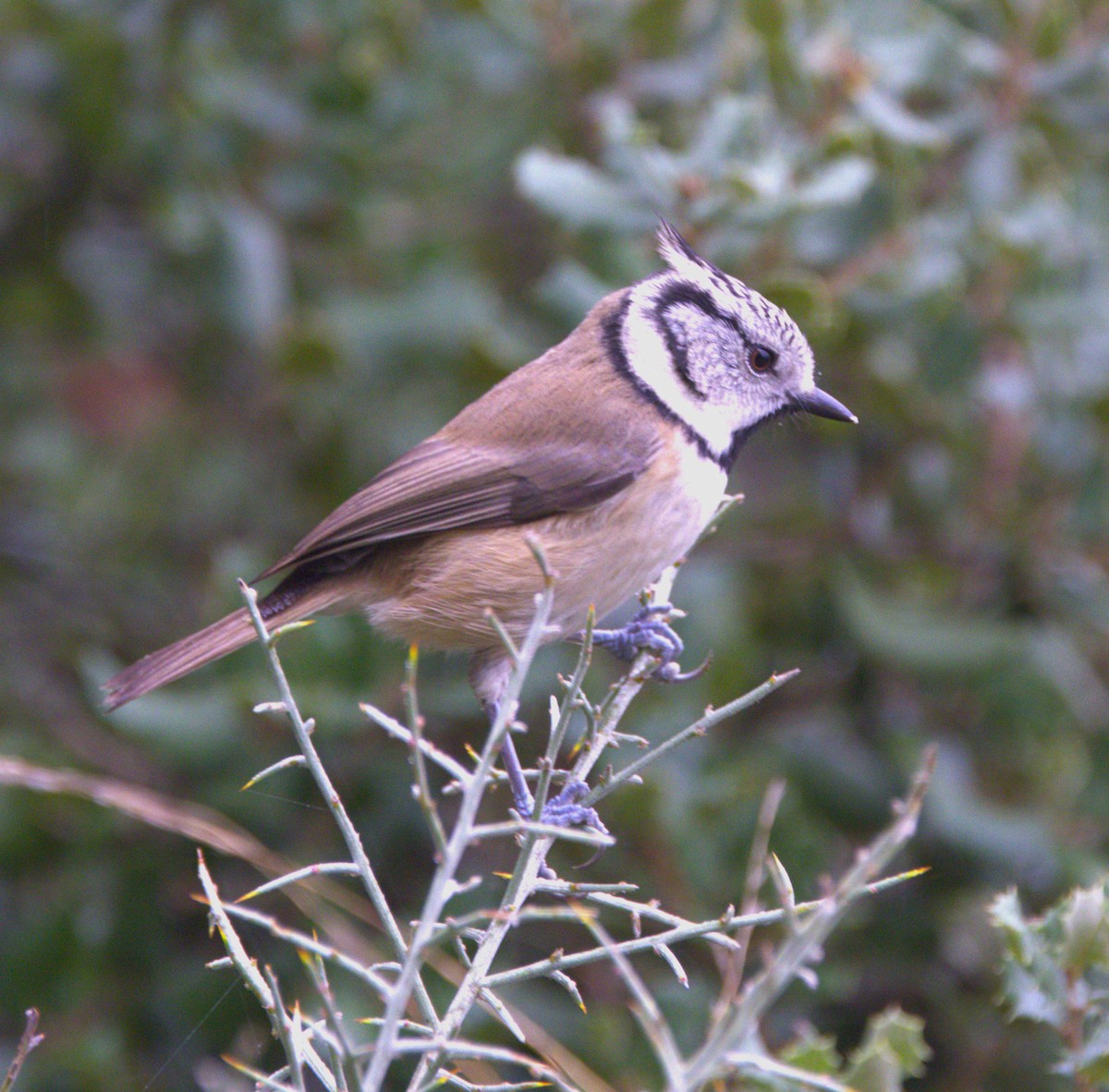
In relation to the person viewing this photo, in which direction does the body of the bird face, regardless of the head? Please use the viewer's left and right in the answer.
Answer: facing to the right of the viewer

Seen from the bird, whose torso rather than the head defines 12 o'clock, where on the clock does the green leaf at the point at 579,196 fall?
The green leaf is roughly at 9 o'clock from the bird.
